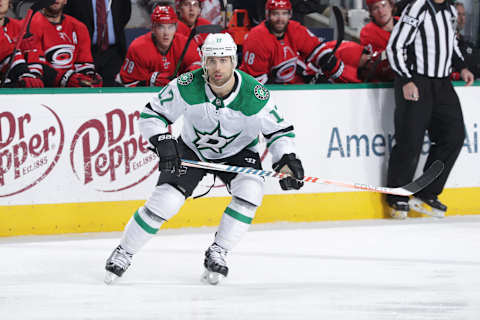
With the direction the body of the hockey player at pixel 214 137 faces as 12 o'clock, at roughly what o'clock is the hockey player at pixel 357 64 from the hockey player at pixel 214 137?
the hockey player at pixel 357 64 is roughly at 7 o'clock from the hockey player at pixel 214 137.

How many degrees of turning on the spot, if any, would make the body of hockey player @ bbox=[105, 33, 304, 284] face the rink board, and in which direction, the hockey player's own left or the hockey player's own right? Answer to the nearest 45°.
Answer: approximately 135° to the hockey player's own right

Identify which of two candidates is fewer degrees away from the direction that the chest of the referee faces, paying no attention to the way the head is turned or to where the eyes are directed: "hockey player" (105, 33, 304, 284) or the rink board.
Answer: the hockey player

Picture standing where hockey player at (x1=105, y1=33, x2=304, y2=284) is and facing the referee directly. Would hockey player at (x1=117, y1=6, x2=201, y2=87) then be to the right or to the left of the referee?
left

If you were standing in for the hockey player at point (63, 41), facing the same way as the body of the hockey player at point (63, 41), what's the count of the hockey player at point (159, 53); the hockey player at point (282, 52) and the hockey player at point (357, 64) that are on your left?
3

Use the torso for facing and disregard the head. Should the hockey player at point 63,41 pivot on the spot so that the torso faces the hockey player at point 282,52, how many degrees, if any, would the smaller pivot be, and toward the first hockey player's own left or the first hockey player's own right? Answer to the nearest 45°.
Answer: approximately 90° to the first hockey player's own left

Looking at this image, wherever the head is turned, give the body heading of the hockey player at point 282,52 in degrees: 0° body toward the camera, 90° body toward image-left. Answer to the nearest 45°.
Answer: approximately 0°

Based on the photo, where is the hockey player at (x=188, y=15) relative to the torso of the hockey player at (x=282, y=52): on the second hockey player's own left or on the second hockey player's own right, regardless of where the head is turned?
on the second hockey player's own right
